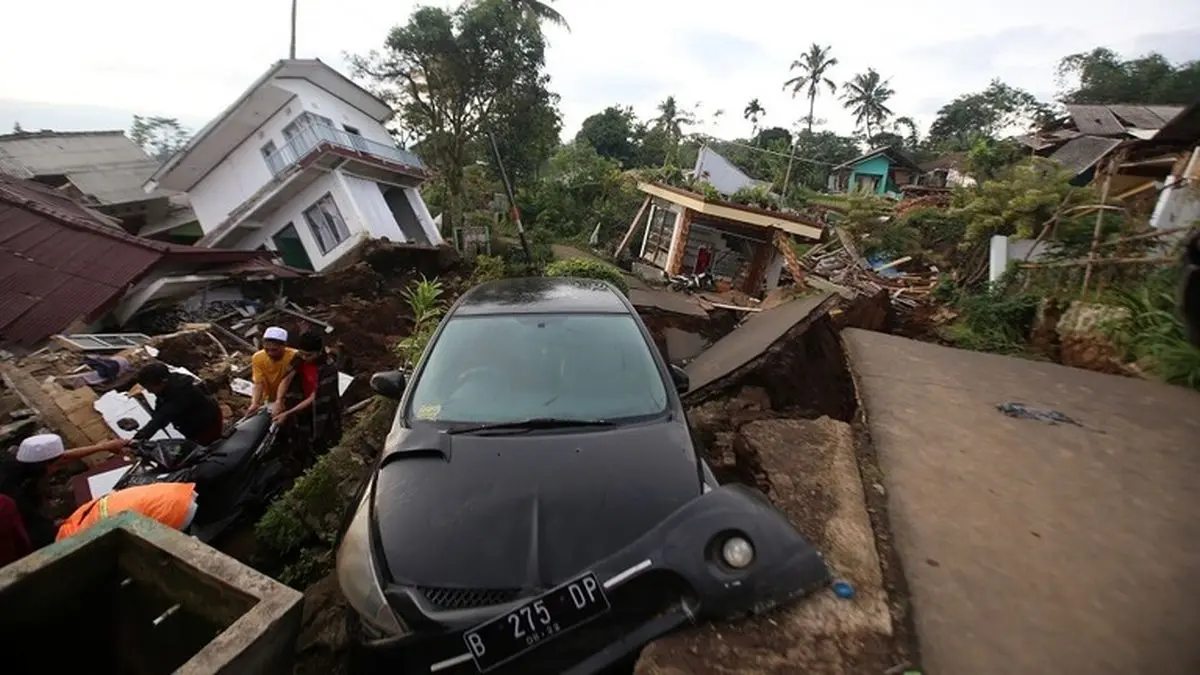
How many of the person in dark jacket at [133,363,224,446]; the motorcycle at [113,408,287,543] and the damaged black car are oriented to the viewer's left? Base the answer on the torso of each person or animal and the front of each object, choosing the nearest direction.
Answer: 2

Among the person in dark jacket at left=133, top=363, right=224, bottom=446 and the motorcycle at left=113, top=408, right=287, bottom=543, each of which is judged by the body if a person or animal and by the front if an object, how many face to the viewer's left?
2

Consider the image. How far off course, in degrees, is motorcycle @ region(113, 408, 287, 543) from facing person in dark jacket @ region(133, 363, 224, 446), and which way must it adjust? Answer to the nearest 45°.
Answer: approximately 90° to its right

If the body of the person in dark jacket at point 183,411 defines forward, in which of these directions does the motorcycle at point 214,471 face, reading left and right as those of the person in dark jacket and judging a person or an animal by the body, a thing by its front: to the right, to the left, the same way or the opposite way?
the same way

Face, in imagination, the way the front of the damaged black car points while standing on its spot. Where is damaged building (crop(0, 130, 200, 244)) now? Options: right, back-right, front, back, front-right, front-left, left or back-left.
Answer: back-right

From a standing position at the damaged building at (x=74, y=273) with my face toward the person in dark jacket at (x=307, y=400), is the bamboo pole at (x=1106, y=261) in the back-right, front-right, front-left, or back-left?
front-left

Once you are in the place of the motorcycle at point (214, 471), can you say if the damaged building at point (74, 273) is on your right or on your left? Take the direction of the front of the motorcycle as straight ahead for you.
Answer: on your right

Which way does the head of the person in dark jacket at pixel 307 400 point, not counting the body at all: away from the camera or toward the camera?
toward the camera

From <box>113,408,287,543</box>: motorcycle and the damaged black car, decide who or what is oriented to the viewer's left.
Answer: the motorcycle

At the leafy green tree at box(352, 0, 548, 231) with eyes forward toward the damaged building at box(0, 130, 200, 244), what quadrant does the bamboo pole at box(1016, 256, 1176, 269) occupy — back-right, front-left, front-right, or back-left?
back-left

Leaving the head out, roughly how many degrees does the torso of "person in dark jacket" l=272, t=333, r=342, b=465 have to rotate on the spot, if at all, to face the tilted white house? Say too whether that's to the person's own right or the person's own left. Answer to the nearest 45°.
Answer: approximately 135° to the person's own right

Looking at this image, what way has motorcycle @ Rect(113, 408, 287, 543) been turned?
to the viewer's left

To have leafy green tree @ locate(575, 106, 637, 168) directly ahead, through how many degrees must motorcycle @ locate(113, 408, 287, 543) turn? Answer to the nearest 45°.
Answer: approximately 135° to its right

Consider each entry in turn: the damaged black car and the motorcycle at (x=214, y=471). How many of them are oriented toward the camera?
1

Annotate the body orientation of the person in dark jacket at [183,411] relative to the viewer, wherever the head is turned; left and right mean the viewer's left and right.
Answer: facing to the left of the viewer

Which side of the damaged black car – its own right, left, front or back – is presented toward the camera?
front
